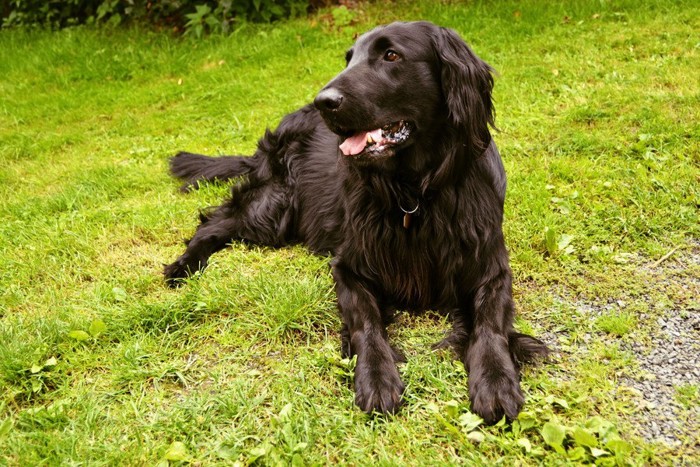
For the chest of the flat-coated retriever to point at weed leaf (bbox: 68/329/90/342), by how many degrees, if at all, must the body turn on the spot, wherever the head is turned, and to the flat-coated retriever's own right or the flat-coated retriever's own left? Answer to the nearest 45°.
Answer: approximately 135° to the flat-coated retriever's own right

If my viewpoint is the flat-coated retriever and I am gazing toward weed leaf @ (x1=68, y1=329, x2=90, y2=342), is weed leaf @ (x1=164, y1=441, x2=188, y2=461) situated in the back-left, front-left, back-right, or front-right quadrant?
front-left

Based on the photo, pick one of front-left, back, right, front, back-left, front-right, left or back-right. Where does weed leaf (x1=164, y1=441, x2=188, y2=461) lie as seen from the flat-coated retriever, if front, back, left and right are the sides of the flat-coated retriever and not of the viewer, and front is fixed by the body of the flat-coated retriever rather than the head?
right

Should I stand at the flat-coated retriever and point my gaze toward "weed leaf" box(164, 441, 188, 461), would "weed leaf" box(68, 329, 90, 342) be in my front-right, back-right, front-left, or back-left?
front-right

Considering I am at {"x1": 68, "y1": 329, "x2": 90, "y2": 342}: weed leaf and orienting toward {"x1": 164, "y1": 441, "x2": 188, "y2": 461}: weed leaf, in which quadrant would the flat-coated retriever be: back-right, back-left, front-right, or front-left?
front-left

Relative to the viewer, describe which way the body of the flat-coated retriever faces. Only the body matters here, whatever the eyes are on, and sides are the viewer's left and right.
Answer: facing the viewer and to the right of the viewer
